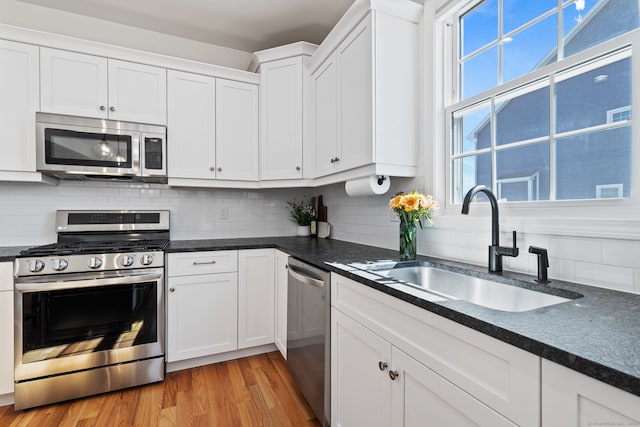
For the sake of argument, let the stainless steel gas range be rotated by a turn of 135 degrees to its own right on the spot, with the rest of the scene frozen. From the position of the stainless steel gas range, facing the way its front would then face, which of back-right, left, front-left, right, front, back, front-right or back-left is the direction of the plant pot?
back-right

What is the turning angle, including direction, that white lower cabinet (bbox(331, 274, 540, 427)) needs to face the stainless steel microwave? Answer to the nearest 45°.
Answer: approximately 45° to its right

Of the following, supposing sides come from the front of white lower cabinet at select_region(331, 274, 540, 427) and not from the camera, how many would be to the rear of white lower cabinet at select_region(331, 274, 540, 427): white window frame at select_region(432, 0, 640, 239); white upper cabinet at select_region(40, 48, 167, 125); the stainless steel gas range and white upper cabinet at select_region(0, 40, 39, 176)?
1

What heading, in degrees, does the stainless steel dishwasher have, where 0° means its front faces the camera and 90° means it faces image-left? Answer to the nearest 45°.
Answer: approximately 45°

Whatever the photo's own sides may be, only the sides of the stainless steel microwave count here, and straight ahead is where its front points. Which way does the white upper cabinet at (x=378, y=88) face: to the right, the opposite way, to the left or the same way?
to the right

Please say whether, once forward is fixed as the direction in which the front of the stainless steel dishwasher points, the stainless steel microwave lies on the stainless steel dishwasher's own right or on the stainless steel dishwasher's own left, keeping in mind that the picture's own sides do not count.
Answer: on the stainless steel dishwasher's own right

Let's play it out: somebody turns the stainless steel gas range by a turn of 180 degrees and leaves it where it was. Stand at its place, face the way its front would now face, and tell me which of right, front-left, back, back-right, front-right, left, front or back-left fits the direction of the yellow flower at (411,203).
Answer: back-right

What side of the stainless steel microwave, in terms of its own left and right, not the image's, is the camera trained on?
front

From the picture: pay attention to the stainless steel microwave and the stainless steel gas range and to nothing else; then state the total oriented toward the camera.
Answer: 2

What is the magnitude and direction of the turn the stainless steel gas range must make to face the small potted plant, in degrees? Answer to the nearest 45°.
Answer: approximately 90° to its left

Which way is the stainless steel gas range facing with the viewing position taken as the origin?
facing the viewer

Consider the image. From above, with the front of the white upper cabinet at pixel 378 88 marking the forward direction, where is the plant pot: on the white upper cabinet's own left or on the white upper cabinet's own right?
on the white upper cabinet's own right

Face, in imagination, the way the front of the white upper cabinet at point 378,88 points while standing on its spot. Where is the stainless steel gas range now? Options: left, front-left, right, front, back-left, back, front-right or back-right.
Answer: front-right
